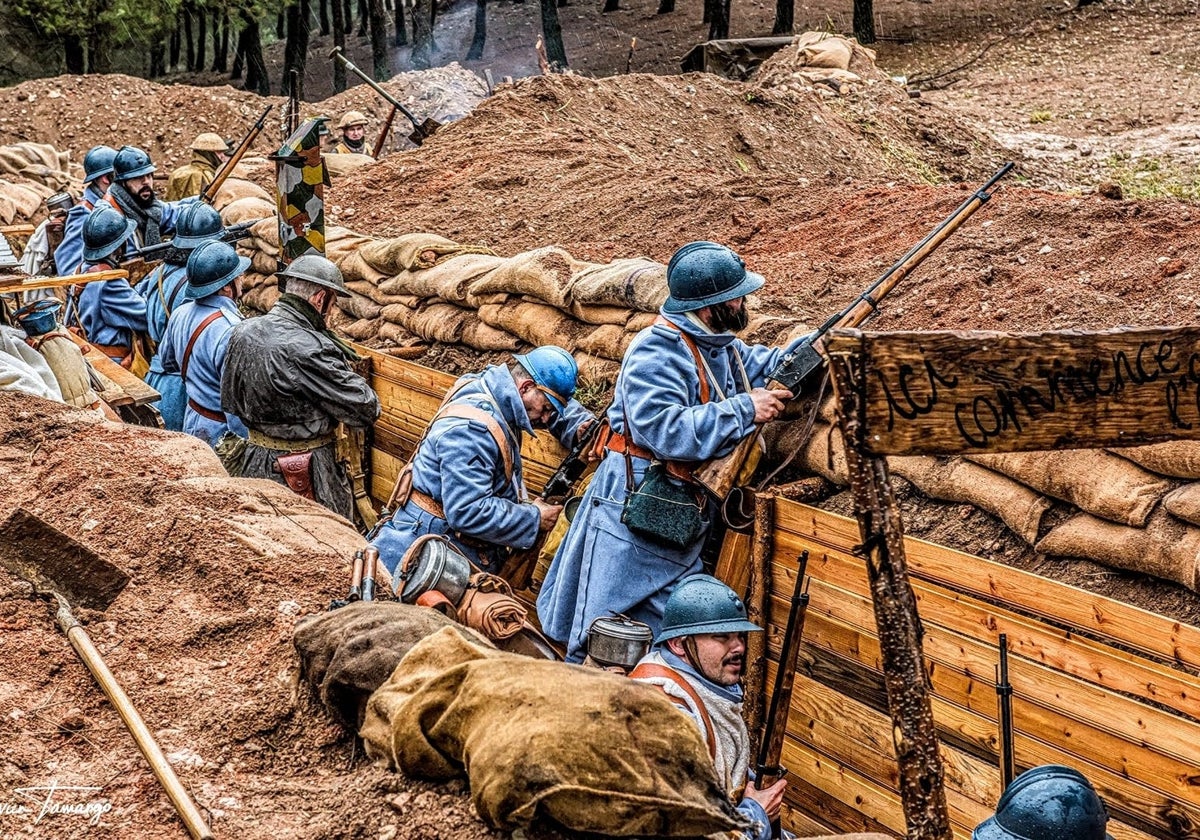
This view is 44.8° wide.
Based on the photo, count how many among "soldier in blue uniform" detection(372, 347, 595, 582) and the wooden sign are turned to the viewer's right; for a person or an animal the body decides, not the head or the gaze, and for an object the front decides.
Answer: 1

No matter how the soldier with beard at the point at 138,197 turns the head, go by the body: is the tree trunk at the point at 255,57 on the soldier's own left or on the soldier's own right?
on the soldier's own left

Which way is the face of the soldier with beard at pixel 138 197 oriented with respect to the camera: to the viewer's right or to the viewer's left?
to the viewer's right

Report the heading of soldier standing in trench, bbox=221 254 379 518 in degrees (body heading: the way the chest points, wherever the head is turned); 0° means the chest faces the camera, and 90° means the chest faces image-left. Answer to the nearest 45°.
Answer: approximately 225°

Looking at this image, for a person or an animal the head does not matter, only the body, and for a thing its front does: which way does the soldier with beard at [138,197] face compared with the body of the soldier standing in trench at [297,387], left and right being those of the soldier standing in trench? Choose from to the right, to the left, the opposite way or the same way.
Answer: to the right

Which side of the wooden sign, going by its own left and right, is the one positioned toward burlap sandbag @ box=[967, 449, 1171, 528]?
back

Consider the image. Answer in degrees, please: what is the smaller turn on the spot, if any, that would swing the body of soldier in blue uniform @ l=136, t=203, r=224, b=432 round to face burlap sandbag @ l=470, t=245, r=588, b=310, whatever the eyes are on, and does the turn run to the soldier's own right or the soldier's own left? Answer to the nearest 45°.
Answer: approximately 90° to the soldier's own right

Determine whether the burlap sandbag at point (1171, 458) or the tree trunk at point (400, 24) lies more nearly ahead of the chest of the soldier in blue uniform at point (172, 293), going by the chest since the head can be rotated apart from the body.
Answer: the tree trunk

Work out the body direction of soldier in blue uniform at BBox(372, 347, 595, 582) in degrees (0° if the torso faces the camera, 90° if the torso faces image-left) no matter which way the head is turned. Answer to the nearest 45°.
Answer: approximately 270°

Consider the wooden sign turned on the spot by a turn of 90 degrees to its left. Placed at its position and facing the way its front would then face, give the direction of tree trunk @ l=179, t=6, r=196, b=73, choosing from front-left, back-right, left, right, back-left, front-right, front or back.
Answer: back-left

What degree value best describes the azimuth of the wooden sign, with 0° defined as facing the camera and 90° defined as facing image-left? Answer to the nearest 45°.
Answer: approximately 0°

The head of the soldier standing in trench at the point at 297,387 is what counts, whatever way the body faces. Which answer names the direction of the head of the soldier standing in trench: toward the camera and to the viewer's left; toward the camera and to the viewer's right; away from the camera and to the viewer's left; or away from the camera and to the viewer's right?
away from the camera and to the viewer's right

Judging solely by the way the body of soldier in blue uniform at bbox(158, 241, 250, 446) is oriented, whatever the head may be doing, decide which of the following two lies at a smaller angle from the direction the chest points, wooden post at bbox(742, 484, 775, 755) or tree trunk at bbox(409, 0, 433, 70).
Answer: the tree trunk

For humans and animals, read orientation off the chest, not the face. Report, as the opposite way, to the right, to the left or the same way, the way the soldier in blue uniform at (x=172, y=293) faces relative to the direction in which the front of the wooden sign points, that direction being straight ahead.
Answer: the opposite way

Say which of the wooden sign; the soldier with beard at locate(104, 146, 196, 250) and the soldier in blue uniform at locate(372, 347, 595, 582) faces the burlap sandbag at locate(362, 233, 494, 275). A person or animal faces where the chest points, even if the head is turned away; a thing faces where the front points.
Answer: the soldier with beard

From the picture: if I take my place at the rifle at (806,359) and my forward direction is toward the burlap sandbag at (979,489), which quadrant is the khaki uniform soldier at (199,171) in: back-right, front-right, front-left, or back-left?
back-left
